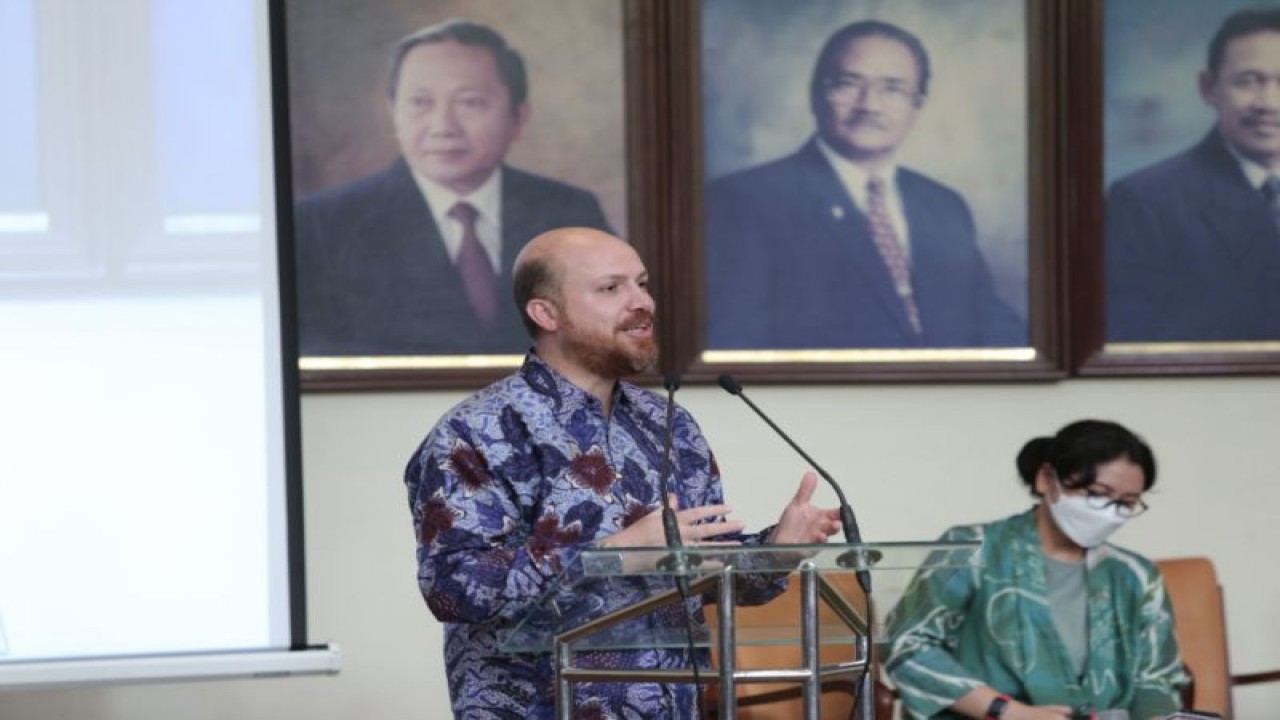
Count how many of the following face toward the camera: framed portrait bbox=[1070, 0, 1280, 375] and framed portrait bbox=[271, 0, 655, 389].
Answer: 2

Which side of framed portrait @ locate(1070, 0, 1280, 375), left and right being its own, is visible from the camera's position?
front

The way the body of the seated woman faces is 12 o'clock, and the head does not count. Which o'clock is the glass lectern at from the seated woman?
The glass lectern is roughly at 2 o'clock from the seated woman.

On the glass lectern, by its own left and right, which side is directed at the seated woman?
left

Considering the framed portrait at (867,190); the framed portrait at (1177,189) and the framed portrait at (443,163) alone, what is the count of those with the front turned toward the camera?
3

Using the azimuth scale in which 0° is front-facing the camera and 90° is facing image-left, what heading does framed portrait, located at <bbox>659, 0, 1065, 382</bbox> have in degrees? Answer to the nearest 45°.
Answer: approximately 0°

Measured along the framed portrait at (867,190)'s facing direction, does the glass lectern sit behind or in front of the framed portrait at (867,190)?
in front

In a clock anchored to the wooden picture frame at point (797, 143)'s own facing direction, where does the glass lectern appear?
The glass lectern is roughly at 12 o'clock from the wooden picture frame.

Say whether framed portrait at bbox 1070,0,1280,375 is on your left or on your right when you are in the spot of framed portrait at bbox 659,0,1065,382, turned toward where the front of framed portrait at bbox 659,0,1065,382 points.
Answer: on your left
